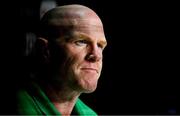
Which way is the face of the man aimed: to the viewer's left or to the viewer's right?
to the viewer's right

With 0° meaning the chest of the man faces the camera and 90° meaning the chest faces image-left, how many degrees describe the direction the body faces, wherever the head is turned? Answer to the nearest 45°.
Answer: approximately 315°
